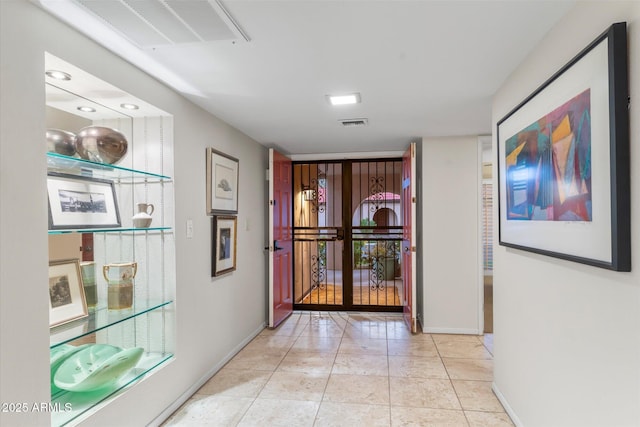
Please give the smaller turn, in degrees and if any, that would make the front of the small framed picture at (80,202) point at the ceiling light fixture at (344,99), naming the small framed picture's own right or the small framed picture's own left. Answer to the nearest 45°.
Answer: approximately 45° to the small framed picture's own left

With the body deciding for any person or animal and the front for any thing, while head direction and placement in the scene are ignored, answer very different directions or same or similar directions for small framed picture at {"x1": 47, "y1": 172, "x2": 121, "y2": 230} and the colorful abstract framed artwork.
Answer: very different directions

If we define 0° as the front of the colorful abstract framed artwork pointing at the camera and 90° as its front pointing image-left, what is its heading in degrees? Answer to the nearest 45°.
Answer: approximately 45°

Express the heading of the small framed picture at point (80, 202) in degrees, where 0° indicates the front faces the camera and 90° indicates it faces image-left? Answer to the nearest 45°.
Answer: approximately 315°

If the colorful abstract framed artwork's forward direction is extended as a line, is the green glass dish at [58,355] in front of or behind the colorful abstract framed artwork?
in front

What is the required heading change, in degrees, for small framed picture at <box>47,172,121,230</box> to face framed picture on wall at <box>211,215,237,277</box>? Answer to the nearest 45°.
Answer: approximately 90° to its left

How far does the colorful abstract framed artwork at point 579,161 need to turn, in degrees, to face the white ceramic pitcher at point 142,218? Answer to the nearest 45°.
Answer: approximately 45° to its right

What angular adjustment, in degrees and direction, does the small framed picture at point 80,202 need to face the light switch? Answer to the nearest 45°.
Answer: approximately 90° to its left

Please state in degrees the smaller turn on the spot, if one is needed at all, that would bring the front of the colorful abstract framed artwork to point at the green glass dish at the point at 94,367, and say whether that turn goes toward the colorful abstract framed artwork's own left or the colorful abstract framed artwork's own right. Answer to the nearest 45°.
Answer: approximately 45° to the colorful abstract framed artwork's own right

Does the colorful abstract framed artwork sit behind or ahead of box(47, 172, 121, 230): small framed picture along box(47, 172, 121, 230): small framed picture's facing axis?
ahead

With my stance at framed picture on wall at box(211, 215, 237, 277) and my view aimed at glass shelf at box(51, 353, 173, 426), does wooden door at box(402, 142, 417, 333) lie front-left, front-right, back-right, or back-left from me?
back-left

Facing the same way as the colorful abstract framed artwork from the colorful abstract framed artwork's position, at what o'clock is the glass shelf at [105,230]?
The glass shelf is roughly at 1 o'clock from the colorful abstract framed artwork.
